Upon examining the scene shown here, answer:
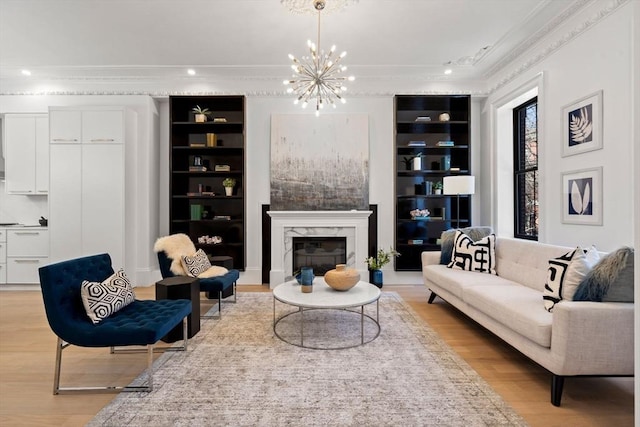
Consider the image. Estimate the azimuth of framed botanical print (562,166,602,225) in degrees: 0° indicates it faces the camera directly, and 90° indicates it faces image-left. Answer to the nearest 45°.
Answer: approximately 45°

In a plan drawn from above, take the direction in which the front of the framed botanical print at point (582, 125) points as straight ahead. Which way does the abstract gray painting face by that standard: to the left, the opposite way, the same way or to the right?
to the left

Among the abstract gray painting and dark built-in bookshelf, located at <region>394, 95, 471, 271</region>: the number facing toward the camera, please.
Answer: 2

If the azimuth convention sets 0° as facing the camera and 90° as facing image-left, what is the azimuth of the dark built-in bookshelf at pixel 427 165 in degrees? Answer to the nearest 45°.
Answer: approximately 0°

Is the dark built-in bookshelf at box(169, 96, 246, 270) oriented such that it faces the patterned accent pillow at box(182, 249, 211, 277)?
yes

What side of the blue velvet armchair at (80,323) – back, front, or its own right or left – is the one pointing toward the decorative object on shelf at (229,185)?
left

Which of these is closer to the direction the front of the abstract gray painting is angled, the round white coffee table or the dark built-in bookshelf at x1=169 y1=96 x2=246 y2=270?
the round white coffee table

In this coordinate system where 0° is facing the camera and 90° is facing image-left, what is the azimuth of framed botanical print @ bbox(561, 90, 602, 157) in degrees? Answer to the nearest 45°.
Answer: approximately 45°

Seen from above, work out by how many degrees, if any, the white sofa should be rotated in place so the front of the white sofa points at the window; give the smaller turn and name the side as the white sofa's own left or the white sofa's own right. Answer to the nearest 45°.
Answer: approximately 135° to the white sofa's own right
